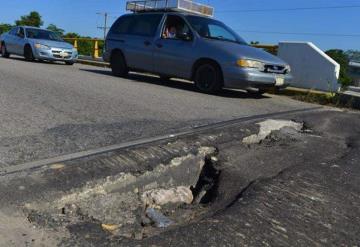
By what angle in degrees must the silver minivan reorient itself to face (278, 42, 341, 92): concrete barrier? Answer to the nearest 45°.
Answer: approximately 45° to its left

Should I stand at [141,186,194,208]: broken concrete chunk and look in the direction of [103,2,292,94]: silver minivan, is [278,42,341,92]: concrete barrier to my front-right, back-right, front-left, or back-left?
front-right

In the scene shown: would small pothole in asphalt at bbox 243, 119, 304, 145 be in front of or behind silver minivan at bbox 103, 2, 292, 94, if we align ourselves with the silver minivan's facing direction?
in front

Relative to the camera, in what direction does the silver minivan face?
facing the viewer and to the right of the viewer

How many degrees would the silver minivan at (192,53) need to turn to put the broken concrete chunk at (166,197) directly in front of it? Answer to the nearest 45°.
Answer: approximately 45° to its right

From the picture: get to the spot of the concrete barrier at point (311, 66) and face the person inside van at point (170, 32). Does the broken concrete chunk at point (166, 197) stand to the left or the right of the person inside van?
left
